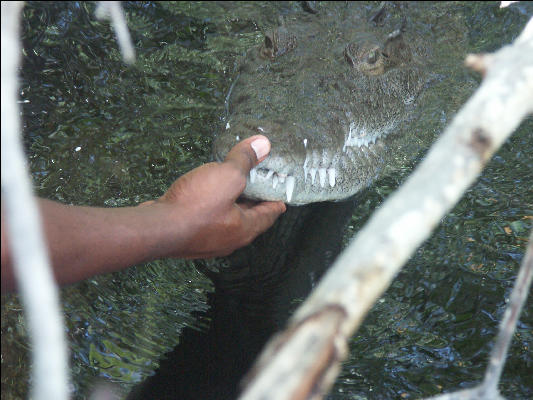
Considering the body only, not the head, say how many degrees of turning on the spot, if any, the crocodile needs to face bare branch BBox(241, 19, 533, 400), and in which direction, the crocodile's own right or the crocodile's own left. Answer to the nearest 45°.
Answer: approximately 45° to the crocodile's own left

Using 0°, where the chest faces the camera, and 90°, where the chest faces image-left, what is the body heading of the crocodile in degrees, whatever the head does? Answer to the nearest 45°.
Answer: approximately 45°

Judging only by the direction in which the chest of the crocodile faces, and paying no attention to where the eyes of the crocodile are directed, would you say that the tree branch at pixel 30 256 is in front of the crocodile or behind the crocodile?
in front
